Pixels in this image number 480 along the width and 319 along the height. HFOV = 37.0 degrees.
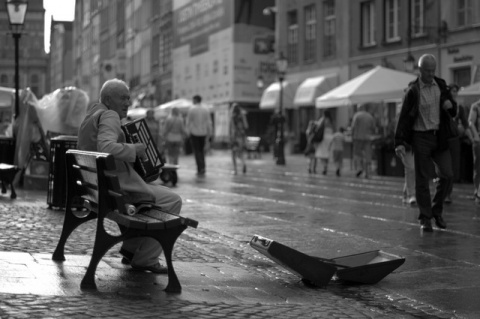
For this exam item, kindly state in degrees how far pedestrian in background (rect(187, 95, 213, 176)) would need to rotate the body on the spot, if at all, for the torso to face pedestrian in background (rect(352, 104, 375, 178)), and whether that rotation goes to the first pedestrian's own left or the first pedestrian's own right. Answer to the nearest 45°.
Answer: approximately 90° to the first pedestrian's own right

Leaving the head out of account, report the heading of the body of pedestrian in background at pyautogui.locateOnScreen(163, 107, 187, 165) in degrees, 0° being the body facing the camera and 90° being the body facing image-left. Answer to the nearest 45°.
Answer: approximately 180°

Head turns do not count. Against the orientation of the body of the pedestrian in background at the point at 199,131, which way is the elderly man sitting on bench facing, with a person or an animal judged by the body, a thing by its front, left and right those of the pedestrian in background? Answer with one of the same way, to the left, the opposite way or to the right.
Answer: to the right

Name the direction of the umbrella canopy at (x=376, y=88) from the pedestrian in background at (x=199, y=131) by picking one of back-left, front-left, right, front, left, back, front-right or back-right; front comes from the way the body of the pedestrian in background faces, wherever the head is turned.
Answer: right

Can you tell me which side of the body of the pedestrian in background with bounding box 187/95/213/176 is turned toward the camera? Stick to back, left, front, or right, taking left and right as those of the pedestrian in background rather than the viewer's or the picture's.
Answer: back

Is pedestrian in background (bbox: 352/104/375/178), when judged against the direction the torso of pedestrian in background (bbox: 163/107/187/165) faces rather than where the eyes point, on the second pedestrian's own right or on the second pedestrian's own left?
on the second pedestrian's own right

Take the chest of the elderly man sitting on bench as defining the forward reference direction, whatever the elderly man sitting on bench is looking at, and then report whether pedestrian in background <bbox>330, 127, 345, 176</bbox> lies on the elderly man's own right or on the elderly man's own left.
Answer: on the elderly man's own left

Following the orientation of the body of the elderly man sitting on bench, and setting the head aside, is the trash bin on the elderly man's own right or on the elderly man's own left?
on the elderly man's own left

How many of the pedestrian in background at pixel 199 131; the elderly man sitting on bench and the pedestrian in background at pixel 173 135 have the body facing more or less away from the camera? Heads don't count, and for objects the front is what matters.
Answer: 2

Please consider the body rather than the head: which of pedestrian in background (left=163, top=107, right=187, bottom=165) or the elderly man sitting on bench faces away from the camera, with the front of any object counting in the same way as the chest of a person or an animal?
the pedestrian in background

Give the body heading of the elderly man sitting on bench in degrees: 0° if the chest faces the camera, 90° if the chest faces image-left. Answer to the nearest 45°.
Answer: approximately 270°
